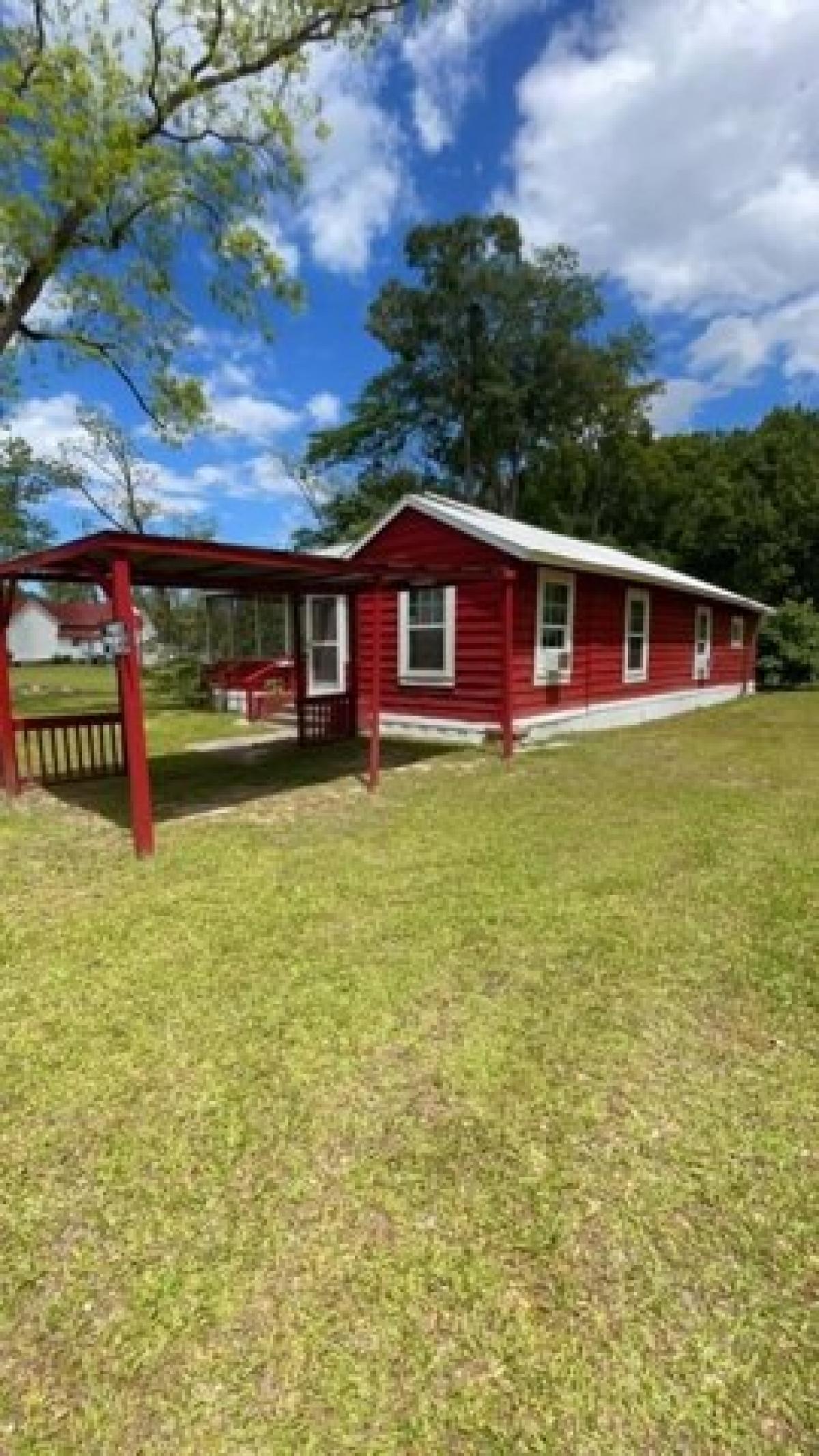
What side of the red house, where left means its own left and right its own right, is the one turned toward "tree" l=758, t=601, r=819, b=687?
back

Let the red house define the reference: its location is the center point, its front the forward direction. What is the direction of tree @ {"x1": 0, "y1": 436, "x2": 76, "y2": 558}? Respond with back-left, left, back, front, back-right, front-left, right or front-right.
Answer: right

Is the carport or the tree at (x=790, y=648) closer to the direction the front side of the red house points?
the carport

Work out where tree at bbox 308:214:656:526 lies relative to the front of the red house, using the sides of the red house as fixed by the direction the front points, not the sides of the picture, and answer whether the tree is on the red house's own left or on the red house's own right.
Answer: on the red house's own right

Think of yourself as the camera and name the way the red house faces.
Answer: facing the viewer and to the left of the viewer

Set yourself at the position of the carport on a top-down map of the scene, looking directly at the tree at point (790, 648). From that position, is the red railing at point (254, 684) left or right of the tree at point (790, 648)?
left

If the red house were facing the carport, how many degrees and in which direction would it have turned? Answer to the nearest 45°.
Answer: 0° — it already faces it
